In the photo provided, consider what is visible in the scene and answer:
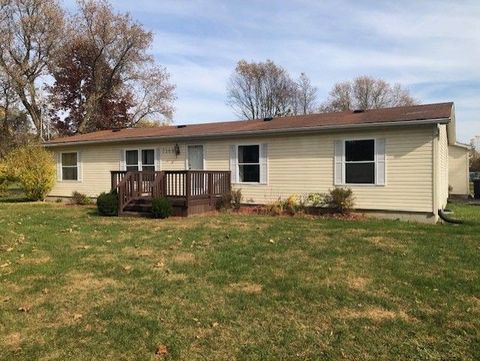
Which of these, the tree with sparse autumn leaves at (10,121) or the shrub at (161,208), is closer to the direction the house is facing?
the shrub

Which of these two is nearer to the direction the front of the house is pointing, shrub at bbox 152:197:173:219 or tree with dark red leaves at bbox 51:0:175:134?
the shrub

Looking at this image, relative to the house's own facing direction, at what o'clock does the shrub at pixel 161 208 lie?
The shrub is roughly at 1 o'clock from the house.

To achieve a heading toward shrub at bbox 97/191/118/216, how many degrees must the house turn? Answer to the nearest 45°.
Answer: approximately 45° to its right

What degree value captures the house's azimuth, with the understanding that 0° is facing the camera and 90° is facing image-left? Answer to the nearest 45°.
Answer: approximately 45°

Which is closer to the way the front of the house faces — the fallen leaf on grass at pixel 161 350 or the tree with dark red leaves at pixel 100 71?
the fallen leaf on grass

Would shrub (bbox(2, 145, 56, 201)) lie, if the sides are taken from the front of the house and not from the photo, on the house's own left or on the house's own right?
on the house's own right

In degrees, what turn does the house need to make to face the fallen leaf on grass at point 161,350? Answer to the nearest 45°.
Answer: approximately 45° to its left

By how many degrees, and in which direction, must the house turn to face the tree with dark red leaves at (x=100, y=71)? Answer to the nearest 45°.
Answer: approximately 90° to its right

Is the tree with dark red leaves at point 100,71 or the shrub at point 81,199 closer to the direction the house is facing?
the shrub

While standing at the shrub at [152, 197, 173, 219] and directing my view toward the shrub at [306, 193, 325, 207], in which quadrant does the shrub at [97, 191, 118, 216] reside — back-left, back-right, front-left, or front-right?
back-left

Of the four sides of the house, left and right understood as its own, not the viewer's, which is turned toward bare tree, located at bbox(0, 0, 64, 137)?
right

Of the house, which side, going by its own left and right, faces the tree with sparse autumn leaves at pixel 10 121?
right
